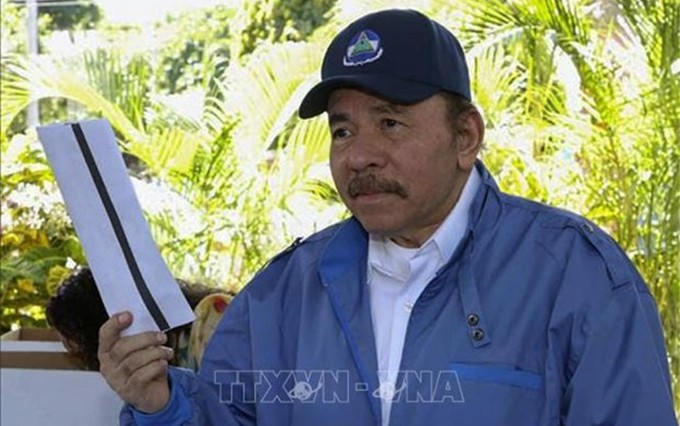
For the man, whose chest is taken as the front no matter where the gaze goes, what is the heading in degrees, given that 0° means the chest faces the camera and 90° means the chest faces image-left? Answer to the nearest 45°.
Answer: approximately 45°
